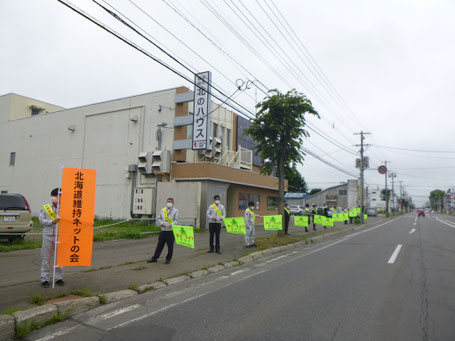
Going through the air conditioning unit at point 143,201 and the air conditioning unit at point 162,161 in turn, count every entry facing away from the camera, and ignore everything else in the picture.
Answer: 0

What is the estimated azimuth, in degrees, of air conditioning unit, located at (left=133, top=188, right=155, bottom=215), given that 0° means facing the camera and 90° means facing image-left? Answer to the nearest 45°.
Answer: approximately 45°

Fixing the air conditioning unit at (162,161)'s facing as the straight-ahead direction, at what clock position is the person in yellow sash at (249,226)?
The person in yellow sash is roughly at 10 o'clock from the air conditioning unit.

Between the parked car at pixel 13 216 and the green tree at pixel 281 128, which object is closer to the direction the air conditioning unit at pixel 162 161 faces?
the parked car

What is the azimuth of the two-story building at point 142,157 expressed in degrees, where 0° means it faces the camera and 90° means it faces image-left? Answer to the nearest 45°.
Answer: approximately 315°

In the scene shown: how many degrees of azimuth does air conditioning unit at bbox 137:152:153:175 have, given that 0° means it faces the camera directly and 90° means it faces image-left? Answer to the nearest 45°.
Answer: approximately 45°
